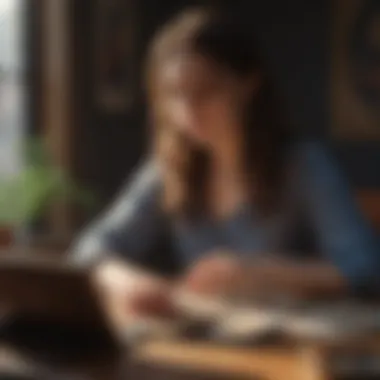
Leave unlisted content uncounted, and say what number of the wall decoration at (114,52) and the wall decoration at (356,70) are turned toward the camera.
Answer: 2

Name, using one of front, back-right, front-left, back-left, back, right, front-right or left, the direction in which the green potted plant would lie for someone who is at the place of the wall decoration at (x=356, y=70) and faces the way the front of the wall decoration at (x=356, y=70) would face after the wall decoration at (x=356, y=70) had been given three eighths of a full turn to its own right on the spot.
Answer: front-left

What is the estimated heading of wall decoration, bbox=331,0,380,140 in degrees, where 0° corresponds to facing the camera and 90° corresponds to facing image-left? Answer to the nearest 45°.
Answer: approximately 0°

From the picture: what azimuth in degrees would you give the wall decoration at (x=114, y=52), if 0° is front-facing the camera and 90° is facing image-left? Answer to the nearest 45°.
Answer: approximately 0°
